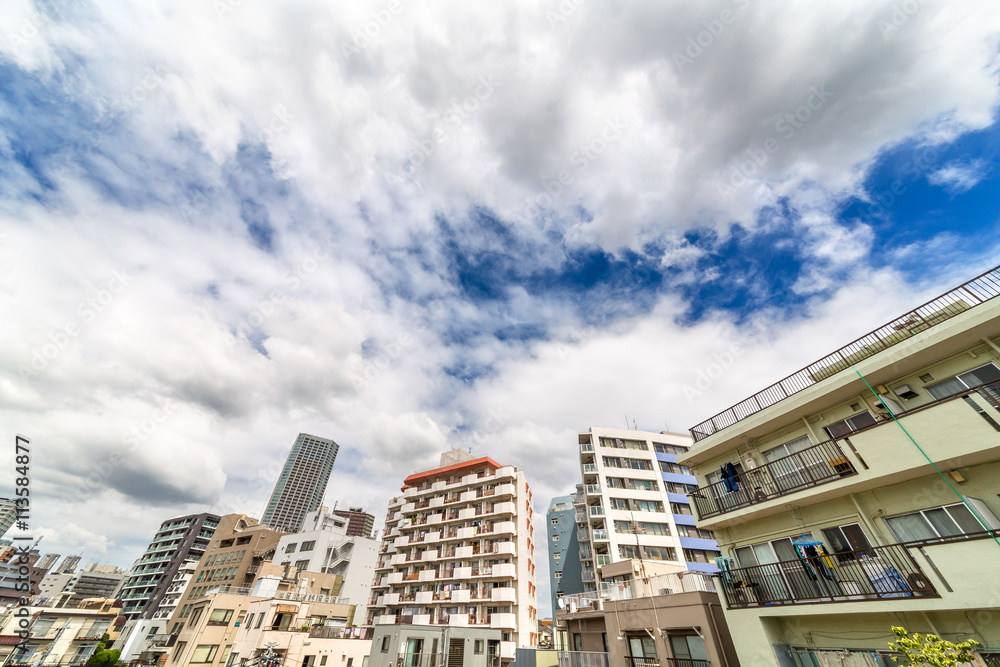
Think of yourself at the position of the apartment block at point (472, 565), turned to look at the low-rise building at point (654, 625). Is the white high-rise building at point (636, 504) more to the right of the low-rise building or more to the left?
left

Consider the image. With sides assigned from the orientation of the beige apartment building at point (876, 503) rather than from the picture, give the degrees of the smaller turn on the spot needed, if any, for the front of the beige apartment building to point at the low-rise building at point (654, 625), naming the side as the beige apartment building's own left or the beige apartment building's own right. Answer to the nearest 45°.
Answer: approximately 90° to the beige apartment building's own right

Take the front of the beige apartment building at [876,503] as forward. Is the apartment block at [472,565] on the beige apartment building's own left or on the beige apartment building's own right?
on the beige apartment building's own right

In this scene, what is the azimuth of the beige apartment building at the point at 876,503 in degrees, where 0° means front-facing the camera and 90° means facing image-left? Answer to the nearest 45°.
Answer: approximately 45°

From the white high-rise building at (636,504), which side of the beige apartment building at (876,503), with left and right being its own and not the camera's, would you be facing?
right
